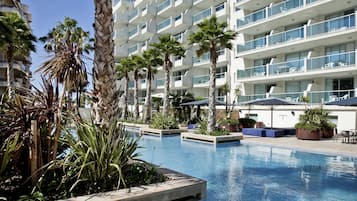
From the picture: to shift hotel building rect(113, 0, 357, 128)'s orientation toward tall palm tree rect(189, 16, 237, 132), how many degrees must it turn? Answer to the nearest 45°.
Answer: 0° — it already faces it

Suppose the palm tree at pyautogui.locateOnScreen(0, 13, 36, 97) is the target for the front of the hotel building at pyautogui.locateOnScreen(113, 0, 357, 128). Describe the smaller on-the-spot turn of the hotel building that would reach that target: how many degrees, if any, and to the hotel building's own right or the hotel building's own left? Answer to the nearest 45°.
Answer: approximately 45° to the hotel building's own right

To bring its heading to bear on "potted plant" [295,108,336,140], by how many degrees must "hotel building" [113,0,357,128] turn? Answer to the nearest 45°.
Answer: approximately 45° to its left

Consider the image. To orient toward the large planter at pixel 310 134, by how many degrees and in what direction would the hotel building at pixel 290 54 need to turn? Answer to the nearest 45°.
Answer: approximately 45° to its left

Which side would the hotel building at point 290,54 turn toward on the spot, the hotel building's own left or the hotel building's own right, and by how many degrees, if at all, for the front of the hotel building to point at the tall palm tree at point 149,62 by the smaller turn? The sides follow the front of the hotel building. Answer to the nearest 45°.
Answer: approximately 45° to the hotel building's own right

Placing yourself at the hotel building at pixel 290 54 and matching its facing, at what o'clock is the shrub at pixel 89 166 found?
The shrub is roughly at 11 o'clock from the hotel building.
